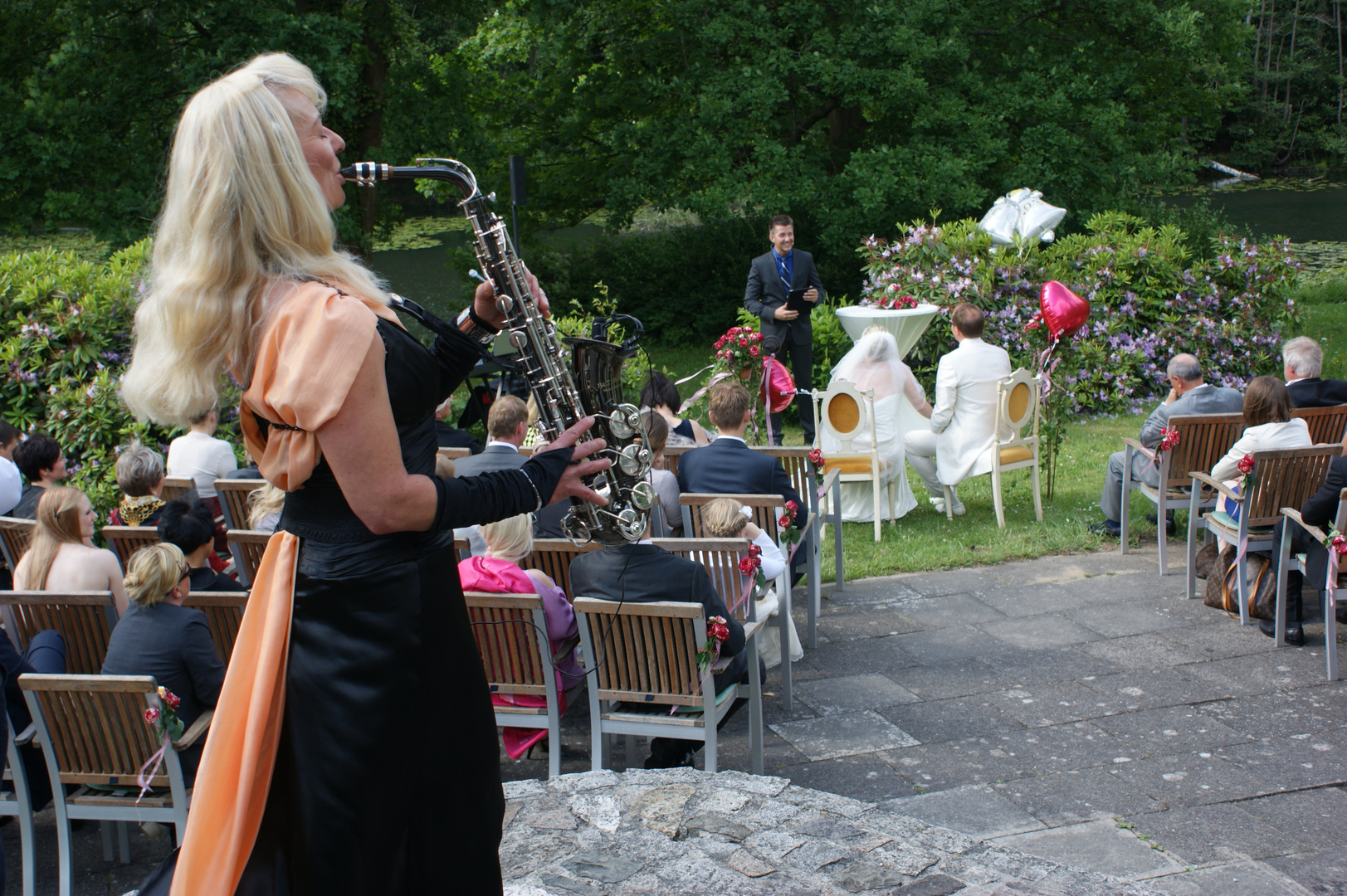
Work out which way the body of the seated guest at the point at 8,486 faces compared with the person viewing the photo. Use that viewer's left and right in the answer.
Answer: facing away from the viewer and to the right of the viewer

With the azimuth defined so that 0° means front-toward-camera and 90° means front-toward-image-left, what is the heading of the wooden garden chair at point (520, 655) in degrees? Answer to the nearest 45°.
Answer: approximately 225°

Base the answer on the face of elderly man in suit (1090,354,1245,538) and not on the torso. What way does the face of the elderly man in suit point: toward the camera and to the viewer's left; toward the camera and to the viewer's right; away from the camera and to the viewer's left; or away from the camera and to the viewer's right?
away from the camera and to the viewer's left

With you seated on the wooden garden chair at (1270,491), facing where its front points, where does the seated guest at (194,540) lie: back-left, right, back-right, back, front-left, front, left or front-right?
left

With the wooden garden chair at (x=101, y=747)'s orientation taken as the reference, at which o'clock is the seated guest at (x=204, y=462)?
The seated guest is roughly at 11 o'clock from the wooden garden chair.

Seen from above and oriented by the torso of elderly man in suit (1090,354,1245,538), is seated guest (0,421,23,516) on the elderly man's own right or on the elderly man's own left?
on the elderly man's own left

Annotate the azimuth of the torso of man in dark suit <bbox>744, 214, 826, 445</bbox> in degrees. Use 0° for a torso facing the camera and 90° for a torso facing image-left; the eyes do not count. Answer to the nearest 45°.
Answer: approximately 0°

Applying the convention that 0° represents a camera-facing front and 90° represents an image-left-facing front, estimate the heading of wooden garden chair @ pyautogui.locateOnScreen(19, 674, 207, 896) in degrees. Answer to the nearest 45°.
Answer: approximately 225°

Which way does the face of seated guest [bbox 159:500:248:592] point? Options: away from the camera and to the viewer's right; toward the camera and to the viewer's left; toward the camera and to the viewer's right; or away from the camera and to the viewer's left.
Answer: away from the camera and to the viewer's right

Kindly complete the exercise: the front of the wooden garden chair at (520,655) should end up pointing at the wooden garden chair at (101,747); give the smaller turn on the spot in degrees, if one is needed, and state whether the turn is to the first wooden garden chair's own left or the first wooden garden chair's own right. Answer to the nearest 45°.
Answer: approximately 135° to the first wooden garden chair's own left

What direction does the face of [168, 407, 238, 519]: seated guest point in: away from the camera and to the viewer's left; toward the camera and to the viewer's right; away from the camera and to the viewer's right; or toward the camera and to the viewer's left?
away from the camera and to the viewer's right

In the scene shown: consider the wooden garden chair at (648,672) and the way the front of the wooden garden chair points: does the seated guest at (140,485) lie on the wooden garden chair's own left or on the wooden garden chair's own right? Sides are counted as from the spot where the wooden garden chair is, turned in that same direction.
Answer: on the wooden garden chair's own left

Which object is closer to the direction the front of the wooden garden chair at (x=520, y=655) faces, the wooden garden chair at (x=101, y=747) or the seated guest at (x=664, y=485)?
the seated guest

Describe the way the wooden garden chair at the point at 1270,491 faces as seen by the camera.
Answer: facing away from the viewer and to the left of the viewer

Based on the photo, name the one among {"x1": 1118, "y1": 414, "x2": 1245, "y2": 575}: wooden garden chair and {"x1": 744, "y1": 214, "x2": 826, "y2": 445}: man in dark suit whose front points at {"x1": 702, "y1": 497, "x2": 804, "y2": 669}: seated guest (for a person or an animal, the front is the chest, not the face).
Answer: the man in dark suit

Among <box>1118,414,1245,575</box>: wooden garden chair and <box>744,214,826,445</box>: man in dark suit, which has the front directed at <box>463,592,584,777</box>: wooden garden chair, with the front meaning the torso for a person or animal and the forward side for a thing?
the man in dark suit

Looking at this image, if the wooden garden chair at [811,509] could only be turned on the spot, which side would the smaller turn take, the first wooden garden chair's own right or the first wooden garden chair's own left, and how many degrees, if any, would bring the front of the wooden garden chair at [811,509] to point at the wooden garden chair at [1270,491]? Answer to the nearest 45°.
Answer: approximately 45° to the first wooden garden chair's own right
